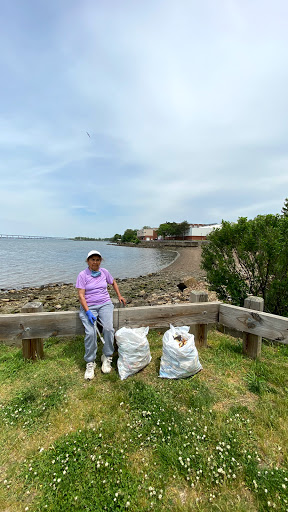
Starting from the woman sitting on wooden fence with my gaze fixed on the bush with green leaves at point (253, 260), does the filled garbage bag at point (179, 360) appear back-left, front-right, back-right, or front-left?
front-right

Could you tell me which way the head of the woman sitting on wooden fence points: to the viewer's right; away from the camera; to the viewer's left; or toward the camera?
toward the camera

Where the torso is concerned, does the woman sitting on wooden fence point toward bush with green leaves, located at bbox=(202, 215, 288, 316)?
no

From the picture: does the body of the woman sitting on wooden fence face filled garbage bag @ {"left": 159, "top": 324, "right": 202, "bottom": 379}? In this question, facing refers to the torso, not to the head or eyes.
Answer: no

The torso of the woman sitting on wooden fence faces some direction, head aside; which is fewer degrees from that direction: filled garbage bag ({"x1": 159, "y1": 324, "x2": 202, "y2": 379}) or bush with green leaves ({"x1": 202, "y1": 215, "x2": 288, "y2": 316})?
the filled garbage bag

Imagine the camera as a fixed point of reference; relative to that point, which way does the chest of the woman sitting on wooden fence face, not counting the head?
toward the camera

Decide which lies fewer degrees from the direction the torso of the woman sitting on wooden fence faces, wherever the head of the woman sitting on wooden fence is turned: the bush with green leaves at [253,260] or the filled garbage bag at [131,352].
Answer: the filled garbage bag

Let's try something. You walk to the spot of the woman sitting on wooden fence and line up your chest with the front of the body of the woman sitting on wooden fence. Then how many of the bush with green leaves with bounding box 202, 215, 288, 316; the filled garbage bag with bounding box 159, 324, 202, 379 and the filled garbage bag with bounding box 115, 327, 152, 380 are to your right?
0

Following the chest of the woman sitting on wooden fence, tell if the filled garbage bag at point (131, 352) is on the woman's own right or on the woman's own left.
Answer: on the woman's own left
